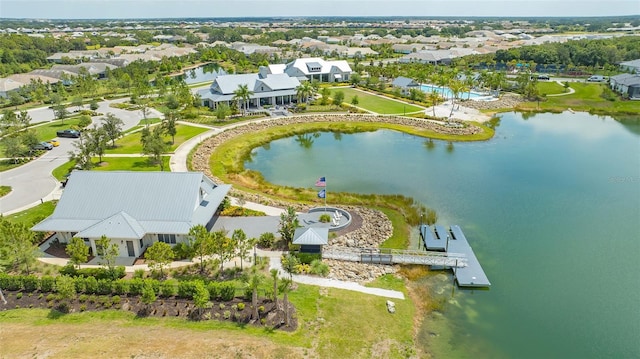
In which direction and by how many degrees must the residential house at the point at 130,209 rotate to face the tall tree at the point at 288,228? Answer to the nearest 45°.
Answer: approximately 45° to its left

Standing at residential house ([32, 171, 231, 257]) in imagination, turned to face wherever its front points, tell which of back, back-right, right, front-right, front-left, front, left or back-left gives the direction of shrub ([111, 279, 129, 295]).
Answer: front

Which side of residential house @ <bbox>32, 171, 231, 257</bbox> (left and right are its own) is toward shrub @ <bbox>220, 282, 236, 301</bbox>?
front

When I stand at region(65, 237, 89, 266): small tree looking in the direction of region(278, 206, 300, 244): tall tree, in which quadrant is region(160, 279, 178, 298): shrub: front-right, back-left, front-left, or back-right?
front-right

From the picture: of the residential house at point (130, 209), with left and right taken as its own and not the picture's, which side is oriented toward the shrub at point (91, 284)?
front

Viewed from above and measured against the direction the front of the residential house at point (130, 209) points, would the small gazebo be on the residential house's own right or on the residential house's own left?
on the residential house's own left

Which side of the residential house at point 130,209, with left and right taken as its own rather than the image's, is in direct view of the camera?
front

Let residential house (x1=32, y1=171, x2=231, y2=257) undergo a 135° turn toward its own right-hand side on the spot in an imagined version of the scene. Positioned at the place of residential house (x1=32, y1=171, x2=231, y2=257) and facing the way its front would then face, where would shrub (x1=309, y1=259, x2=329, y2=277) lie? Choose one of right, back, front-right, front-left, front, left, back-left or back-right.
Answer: back

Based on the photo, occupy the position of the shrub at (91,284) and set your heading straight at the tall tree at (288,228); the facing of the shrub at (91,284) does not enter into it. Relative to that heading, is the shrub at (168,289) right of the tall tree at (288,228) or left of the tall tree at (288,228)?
right

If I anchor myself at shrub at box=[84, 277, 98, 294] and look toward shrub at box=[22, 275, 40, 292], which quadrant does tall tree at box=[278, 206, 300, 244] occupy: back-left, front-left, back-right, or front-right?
back-right

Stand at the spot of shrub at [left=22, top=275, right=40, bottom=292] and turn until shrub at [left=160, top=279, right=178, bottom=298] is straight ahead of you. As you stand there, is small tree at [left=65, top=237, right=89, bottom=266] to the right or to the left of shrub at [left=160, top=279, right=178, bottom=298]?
left

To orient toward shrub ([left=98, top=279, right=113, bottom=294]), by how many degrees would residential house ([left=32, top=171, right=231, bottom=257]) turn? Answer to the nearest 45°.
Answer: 0° — it already faces it

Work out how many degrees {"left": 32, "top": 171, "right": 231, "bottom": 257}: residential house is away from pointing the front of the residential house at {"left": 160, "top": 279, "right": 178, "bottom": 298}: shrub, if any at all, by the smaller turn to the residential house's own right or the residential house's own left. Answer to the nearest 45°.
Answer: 0° — it already faces it

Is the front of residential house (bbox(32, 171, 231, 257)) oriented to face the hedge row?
yes
